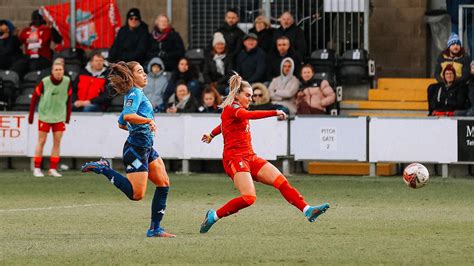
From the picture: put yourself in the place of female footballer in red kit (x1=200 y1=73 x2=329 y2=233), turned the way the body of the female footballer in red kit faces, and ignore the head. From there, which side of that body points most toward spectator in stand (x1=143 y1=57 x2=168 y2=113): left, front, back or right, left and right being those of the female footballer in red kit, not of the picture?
left

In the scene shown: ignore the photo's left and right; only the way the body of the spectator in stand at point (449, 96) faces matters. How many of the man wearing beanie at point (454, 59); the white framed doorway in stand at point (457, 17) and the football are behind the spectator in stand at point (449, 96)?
2

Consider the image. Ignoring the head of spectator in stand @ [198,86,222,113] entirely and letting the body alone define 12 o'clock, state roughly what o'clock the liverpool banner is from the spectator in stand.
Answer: The liverpool banner is roughly at 5 o'clock from the spectator in stand.

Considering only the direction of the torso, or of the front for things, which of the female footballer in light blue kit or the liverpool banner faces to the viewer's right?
the female footballer in light blue kit

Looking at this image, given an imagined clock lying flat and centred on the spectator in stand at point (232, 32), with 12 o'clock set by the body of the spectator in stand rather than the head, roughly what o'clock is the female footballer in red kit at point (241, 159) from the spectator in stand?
The female footballer in red kit is roughly at 12 o'clock from the spectator in stand.

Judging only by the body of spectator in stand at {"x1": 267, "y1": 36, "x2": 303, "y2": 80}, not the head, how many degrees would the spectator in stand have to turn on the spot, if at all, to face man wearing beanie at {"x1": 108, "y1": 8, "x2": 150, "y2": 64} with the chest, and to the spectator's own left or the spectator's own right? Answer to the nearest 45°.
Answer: approximately 90° to the spectator's own right

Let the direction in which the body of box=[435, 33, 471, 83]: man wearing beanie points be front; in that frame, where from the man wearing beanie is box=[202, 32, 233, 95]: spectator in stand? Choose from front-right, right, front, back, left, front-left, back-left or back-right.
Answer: right

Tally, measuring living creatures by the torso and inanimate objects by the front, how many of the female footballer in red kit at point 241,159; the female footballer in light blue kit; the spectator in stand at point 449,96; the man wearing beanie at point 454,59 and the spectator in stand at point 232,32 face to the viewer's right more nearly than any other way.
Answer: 2

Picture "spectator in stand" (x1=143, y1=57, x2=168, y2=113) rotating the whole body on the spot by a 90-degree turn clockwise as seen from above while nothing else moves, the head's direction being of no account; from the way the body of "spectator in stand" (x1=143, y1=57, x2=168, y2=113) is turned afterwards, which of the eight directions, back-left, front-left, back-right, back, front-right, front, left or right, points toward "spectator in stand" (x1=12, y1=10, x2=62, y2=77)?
front-right

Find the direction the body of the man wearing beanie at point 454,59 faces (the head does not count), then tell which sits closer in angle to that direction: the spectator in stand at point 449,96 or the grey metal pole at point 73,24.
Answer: the spectator in stand

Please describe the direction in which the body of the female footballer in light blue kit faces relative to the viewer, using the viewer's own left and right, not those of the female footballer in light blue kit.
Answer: facing to the right of the viewer

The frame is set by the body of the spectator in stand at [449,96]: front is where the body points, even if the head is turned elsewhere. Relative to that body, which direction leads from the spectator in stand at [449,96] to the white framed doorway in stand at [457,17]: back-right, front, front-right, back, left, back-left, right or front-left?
back
